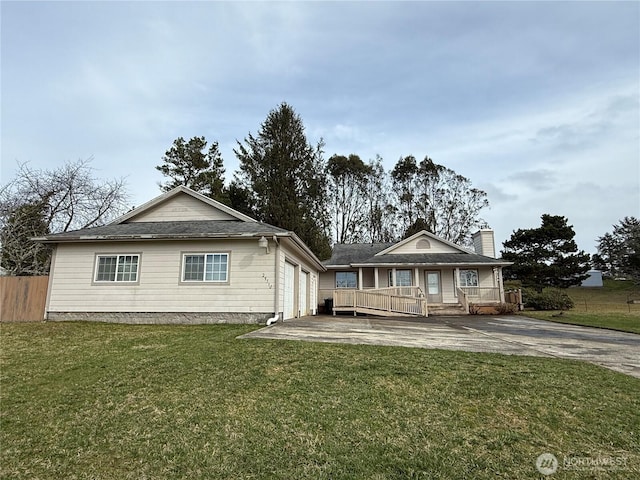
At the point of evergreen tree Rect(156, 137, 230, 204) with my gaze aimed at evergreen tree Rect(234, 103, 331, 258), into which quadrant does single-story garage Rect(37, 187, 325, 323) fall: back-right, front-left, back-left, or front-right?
front-right

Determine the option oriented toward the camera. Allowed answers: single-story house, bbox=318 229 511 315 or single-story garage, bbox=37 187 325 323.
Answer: single-story house, bbox=318 229 511 315

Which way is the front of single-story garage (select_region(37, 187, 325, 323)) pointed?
to the viewer's right

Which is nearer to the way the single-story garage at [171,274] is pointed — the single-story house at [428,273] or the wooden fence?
the single-story house

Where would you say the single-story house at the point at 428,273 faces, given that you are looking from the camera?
facing the viewer

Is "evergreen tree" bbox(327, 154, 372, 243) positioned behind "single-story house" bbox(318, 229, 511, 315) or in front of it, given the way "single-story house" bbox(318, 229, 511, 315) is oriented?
behind

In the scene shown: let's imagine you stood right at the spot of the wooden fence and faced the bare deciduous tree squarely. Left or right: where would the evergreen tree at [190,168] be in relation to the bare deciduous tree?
right

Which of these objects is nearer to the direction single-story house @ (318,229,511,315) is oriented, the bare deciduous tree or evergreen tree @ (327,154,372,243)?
the bare deciduous tree

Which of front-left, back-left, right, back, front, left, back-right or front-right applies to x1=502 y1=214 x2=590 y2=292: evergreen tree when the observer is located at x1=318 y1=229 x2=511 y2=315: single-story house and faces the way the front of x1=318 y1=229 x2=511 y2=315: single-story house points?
back-left

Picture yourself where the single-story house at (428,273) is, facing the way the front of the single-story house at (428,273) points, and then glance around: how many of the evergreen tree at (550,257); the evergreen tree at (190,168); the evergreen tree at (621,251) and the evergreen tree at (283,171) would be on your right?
2

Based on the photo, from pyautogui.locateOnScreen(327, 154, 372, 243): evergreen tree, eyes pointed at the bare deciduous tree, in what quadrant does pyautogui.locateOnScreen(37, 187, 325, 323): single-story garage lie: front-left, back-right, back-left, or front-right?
front-left

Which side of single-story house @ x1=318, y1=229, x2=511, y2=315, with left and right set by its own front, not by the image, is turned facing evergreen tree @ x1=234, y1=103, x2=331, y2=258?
right

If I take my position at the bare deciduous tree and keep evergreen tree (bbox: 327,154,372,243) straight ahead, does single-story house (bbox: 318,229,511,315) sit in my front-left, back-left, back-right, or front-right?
front-right

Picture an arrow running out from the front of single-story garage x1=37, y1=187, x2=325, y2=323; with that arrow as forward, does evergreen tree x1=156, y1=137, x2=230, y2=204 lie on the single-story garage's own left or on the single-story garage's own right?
on the single-story garage's own left
